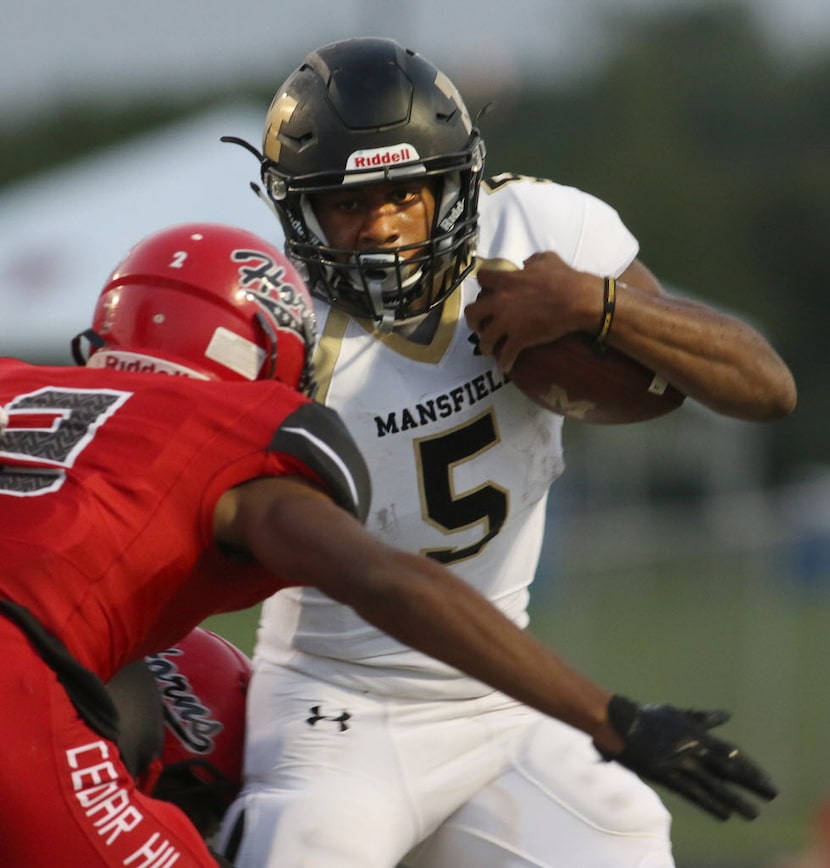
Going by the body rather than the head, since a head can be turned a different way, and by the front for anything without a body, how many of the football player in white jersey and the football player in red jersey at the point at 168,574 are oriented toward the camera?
1

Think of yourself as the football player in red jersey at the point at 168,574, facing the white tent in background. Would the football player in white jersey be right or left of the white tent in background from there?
right

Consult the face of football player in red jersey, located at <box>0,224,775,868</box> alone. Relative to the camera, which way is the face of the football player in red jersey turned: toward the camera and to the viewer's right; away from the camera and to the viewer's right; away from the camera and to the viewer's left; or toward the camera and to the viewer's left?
away from the camera and to the viewer's right

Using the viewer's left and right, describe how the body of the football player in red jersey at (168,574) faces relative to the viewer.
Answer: facing away from the viewer and to the right of the viewer

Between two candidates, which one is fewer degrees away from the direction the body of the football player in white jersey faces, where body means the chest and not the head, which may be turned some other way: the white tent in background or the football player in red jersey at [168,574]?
the football player in red jersey

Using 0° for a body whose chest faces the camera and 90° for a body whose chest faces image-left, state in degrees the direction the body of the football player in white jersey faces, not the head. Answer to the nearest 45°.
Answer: approximately 0°

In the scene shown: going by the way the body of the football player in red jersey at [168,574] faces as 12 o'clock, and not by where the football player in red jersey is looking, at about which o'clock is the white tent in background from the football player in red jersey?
The white tent in background is roughly at 10 o'clock from the football player in red jersey.

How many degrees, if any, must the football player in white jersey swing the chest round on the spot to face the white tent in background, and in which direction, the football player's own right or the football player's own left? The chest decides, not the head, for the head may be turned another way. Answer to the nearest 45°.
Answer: approximately 180°

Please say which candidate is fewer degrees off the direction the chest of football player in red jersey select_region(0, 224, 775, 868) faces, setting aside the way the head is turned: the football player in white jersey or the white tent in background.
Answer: the football player in white jersey
